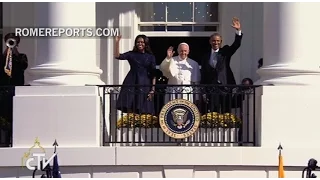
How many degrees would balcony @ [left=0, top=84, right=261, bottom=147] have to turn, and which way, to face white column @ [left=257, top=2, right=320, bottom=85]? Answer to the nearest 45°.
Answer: approximately 90° to its left

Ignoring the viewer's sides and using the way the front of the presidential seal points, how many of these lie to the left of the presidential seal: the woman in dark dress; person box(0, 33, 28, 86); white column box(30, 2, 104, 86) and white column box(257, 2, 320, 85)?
1

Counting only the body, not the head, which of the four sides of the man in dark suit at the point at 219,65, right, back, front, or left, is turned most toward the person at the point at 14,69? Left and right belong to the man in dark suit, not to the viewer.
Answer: right

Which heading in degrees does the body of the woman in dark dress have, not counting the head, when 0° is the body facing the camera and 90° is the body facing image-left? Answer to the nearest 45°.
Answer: approximately 0°

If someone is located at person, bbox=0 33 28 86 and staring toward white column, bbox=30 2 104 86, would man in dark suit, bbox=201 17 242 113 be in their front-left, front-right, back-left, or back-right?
front-left

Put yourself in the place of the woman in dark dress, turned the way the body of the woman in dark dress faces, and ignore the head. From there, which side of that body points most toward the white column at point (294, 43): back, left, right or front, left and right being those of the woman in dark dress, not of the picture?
left

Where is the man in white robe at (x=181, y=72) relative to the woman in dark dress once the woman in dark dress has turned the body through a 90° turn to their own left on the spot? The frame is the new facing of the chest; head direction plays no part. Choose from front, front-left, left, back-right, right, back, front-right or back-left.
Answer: front

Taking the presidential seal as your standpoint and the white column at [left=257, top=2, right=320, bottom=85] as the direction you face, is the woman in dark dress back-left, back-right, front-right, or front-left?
back-left

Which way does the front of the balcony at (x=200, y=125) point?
toward the camera

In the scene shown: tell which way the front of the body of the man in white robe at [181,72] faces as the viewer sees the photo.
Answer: toward the camera

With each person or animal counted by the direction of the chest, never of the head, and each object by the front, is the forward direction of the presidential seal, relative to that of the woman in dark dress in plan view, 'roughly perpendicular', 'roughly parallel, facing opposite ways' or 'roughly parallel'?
roughly parallel

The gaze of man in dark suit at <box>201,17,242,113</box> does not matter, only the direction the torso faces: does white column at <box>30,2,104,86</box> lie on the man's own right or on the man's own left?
on the man's own right

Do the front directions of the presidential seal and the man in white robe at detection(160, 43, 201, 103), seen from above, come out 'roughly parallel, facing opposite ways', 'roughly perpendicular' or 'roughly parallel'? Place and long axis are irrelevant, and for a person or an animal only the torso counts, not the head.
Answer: roughly parallel
